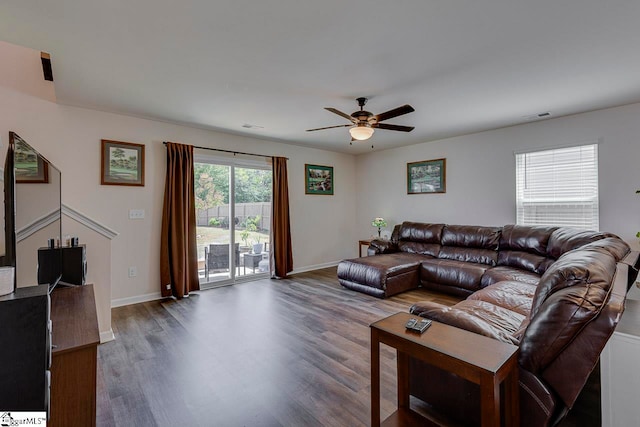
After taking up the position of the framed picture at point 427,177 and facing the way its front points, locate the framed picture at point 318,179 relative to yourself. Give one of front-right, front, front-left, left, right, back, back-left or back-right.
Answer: front-right

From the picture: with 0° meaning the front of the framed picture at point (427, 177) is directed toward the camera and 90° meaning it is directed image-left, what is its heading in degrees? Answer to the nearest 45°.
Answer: approximately 45°

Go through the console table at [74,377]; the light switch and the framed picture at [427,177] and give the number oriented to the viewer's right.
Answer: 1

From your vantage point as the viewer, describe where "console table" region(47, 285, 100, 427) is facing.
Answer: facing to the right of the viewer

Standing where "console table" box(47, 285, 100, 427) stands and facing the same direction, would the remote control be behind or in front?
in front

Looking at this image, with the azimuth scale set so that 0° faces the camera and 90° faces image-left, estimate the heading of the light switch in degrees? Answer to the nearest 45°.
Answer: approximately 0°

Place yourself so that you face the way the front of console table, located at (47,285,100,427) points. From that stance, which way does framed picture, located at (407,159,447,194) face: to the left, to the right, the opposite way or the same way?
the opposite way

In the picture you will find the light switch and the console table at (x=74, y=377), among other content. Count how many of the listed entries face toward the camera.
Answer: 1

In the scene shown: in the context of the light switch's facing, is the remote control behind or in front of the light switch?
in front

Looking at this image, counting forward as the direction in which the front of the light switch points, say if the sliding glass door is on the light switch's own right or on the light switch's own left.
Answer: on the light switch's own left

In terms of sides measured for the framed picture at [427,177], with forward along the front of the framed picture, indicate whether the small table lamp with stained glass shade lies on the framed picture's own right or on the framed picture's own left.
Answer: on the framed picture's own right

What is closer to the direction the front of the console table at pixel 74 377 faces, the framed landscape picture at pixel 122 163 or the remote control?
the remote control
